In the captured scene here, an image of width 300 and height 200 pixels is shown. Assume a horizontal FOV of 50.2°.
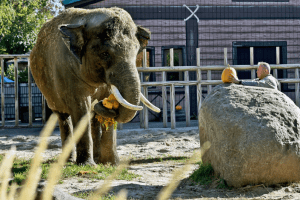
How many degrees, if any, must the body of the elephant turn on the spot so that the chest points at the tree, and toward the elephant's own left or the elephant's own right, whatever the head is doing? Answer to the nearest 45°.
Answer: approximately 135° to the elephant's own left

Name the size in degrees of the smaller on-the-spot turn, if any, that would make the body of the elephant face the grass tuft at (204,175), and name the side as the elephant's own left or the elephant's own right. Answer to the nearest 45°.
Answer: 0° — it already faces it

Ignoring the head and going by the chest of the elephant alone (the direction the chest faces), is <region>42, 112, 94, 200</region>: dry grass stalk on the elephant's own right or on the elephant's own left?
on the elephant's own right

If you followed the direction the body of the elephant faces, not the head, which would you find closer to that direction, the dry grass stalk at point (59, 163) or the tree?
the dry grass stalk

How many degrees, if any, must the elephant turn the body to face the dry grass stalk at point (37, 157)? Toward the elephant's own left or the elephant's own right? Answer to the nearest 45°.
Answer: approximately 45° to the elephant's own right

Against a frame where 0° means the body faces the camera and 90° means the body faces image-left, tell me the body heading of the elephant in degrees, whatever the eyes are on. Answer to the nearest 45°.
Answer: approximately 315°

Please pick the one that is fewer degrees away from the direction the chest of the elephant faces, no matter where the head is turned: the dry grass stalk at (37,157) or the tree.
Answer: the dry grass stalk
